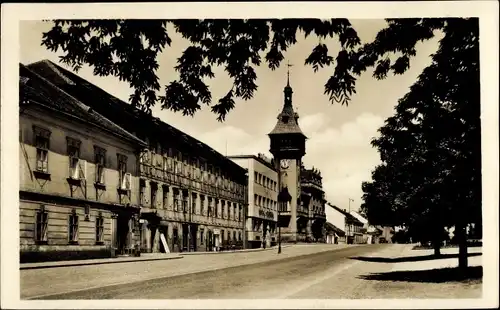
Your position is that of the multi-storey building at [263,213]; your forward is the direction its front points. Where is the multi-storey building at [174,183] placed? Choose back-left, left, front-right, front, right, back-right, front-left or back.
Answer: front-right

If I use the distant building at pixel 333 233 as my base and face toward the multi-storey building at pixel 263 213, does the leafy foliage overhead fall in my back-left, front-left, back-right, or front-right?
front-left

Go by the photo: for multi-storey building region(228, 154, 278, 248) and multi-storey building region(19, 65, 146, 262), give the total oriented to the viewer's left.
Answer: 0

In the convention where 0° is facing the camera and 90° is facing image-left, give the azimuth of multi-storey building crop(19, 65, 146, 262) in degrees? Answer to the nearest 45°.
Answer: approximately 315°

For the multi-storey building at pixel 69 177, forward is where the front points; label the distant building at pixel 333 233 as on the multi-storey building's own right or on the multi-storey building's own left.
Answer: on the multi-storey building's own left

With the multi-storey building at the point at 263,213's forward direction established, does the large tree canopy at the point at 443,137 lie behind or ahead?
ahead

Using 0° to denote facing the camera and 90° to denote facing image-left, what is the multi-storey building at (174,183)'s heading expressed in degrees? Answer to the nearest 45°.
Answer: approximately 315°

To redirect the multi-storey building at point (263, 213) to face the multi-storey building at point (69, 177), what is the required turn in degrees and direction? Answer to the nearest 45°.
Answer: approximately 45° to its right

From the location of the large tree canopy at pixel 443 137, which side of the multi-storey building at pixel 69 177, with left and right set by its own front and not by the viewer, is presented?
front

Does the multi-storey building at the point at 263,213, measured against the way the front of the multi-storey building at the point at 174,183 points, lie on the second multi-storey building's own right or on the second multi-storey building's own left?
on the second multi-storey building's own left

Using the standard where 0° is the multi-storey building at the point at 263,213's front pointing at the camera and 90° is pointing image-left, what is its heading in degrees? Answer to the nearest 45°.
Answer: approximately 315°

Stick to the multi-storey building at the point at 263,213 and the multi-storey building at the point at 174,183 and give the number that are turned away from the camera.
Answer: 0
